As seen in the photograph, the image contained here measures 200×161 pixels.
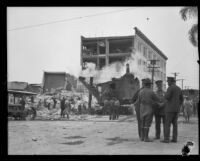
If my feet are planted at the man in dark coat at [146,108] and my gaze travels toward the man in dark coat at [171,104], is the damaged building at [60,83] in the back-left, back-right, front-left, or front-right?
back-left

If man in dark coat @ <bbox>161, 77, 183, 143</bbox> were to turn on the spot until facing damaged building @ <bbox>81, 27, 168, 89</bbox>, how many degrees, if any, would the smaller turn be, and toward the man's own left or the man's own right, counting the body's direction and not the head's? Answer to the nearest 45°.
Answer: approximately 45° to the man's own right

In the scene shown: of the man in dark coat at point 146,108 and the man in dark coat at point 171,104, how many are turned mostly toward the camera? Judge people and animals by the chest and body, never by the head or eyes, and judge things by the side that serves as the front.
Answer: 0

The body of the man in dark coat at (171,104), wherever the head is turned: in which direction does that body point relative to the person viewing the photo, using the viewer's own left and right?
facing away from the viewer and to the left of the viewer

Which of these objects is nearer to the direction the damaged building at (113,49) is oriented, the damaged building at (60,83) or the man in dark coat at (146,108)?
the man in dark coat
